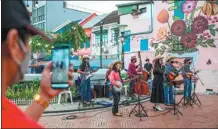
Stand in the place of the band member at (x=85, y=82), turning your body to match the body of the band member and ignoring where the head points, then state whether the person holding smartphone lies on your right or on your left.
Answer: on your right

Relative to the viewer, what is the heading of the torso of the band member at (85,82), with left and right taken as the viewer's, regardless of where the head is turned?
facing the viewer and to the right of the viewer

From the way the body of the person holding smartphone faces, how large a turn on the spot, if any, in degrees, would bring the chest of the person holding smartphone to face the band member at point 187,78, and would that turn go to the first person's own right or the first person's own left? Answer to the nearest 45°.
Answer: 0° — they already face them

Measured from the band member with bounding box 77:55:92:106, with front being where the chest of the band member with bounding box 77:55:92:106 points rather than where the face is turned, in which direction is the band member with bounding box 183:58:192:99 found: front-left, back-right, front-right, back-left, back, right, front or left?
front-left

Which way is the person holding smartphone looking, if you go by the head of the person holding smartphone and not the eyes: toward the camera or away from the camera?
away from the camera

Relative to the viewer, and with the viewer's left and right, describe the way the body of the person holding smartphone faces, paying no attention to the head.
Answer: facing away from the viewer and to the right of the viewer

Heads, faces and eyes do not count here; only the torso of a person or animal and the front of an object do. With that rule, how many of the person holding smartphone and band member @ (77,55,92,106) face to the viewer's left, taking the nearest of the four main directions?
0
